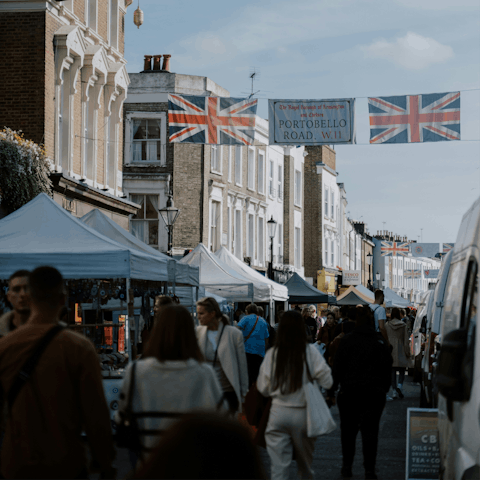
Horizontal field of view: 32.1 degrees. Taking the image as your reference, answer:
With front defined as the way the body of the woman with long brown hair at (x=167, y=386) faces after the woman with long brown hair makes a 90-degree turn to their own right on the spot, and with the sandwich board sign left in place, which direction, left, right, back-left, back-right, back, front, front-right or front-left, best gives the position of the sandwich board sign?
front-left

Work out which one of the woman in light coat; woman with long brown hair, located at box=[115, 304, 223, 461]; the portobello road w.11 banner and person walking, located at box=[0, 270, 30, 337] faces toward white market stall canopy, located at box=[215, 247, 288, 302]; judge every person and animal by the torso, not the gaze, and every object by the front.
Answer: the woman with long brown hair

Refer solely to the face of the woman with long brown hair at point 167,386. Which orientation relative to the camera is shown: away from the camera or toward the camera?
away from the camera

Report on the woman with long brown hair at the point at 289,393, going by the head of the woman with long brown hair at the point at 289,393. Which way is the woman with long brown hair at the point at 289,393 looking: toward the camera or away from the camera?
away from the camera

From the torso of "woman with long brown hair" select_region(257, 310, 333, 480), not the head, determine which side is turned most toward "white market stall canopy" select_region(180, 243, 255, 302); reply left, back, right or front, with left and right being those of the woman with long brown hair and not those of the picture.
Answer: front

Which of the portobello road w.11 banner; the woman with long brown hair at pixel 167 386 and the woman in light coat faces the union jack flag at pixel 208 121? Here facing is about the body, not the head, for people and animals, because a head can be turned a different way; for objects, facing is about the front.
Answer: the woman with long brown hair

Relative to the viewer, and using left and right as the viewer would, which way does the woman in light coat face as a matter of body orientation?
facing the viewer and to the left of the viewer

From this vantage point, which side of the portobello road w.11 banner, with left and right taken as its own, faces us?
front

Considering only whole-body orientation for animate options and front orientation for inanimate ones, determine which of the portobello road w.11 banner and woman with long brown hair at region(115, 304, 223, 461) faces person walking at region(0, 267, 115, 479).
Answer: the portobello road w.11 banner

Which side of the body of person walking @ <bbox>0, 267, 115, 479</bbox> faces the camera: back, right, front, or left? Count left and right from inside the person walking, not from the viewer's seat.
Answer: back

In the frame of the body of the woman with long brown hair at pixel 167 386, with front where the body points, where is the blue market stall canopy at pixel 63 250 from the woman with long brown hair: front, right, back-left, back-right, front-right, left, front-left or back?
front

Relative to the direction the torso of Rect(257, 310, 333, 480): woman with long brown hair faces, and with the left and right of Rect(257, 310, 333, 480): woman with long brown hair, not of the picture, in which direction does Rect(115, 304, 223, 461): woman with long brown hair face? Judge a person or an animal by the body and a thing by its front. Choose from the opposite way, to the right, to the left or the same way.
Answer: the same way

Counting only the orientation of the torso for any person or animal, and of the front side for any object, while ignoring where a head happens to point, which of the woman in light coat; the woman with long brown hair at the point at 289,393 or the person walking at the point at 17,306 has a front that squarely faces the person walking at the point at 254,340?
the woman with long brown hair

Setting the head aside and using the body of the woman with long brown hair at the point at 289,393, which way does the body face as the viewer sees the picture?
away from the camera

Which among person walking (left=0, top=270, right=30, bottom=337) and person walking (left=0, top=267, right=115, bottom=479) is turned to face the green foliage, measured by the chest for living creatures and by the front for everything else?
person walking (left=0, top=267, right=115, bottom=479)

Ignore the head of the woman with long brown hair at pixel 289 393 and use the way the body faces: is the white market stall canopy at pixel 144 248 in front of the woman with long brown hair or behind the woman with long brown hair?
in front

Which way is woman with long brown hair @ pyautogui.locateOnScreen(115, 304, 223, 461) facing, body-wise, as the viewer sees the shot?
away from the camera

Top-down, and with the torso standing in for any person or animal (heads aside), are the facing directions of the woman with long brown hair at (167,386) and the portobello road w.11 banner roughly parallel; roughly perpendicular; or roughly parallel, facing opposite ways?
roughly parallel, facing opposite ways

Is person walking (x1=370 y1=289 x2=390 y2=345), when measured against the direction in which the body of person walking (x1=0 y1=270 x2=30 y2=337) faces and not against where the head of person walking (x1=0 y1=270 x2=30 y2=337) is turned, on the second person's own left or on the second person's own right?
on the second person's own left
